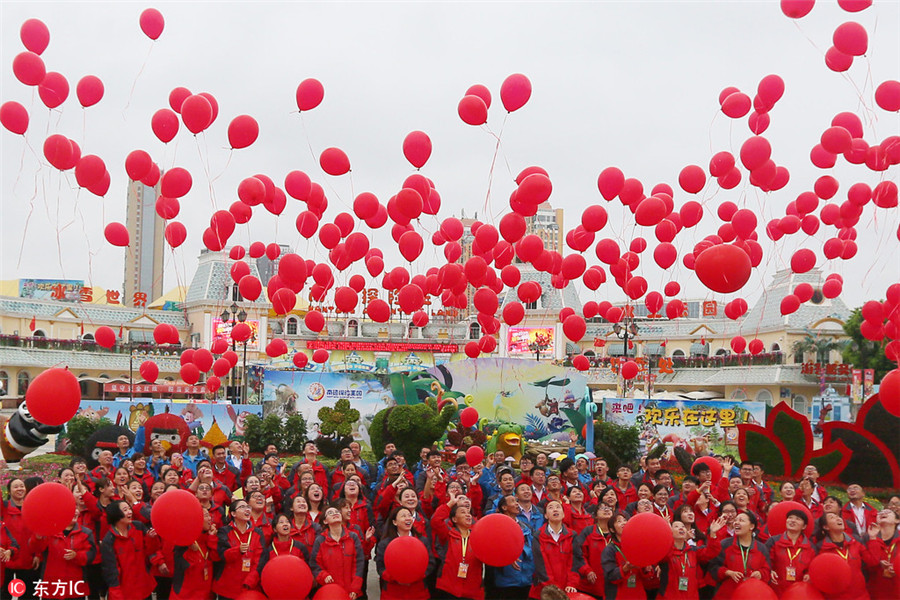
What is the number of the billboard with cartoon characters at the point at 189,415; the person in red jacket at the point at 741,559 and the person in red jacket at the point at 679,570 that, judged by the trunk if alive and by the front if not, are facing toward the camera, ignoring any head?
3

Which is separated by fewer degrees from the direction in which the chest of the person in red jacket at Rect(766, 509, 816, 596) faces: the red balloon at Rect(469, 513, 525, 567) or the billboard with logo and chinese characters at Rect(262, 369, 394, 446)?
the red balloon

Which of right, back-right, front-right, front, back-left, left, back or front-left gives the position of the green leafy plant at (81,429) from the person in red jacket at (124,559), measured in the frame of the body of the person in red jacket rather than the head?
back-left

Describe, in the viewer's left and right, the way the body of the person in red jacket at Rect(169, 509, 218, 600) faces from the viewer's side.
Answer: facing the viewer and to the right of the viewer

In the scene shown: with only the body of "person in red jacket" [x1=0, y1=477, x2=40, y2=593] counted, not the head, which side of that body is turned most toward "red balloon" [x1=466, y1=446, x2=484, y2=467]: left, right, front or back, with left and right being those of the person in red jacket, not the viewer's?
left

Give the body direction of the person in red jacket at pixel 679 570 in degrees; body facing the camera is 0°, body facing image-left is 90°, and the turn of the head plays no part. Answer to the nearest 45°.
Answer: approximately 0°

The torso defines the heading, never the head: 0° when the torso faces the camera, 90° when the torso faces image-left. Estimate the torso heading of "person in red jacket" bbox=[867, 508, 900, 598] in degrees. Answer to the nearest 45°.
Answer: approximately 45°

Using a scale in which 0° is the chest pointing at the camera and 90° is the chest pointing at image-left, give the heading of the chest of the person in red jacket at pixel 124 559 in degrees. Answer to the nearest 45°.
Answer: approximately 315°
